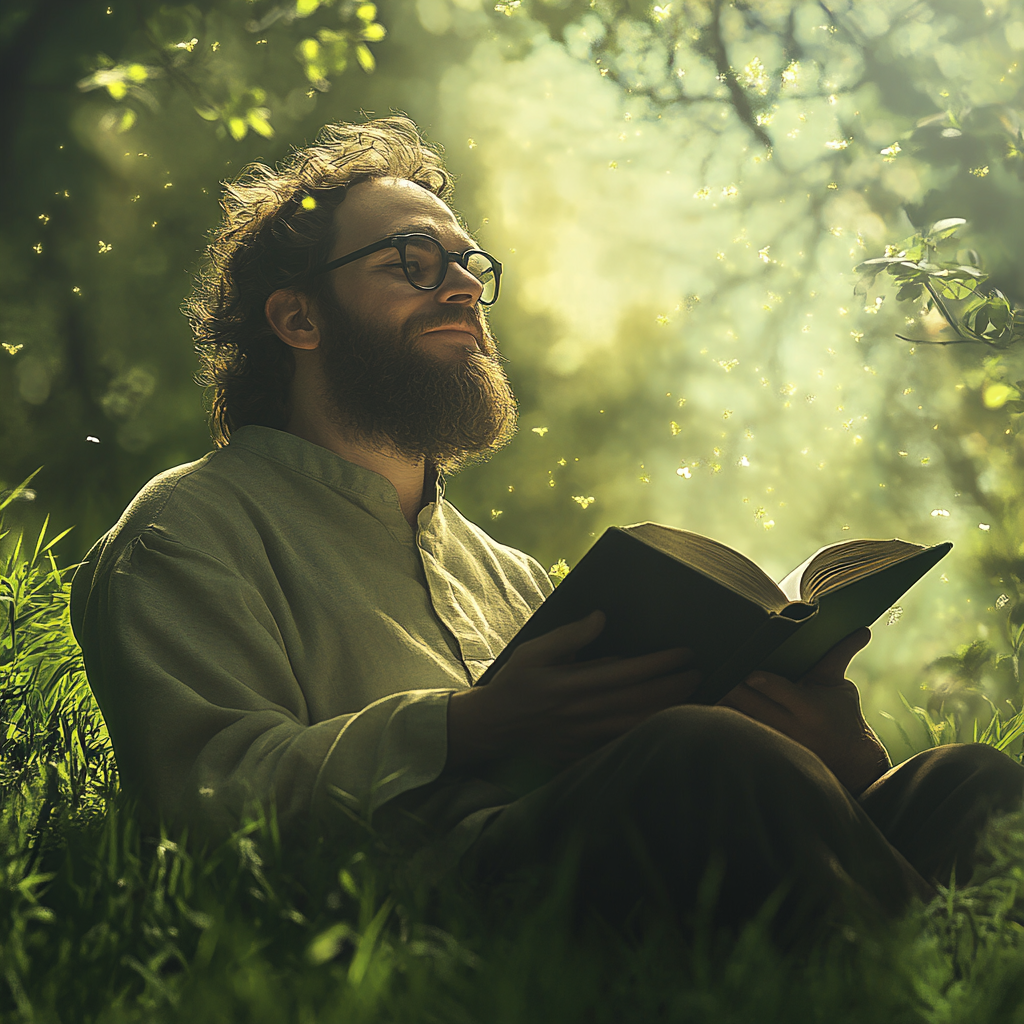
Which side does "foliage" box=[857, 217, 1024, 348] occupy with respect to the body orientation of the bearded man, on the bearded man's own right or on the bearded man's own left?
on the bearded man's own left

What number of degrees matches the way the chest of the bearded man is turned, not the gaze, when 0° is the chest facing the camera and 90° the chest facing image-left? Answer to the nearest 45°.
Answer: approximately 315°
